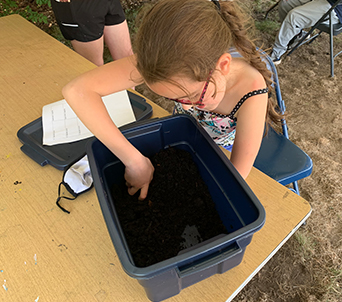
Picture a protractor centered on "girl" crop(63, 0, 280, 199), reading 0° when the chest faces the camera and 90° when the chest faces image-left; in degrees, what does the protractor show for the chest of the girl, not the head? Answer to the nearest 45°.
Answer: approximately 45°

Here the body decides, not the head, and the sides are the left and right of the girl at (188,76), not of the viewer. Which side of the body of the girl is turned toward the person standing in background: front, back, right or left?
right
